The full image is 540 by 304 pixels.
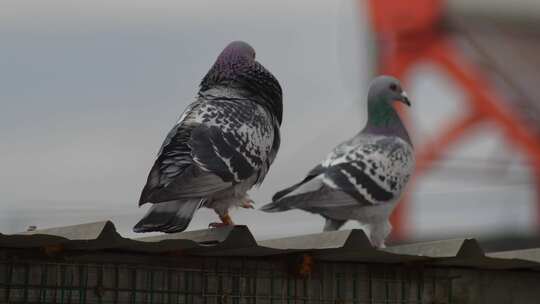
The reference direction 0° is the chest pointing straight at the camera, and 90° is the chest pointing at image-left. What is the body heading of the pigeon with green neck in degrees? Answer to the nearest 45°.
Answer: approximately 270°

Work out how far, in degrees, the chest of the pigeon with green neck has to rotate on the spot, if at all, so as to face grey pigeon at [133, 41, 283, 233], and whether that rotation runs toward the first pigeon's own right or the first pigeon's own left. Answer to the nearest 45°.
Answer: approximately 135° to the first pigeon's own right

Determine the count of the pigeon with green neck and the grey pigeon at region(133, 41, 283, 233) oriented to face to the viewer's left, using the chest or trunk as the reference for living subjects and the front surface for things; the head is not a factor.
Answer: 0

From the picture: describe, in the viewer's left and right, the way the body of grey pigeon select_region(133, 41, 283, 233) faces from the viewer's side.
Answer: facing away from the viewer and to the right of the viewer

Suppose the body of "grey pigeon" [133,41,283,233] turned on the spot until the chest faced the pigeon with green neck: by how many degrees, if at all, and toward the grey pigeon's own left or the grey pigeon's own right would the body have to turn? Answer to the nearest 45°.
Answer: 0° — it already faces it
